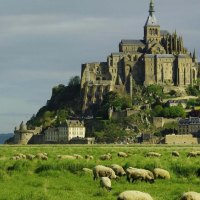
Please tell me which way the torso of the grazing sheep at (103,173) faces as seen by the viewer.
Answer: to the viewer's right

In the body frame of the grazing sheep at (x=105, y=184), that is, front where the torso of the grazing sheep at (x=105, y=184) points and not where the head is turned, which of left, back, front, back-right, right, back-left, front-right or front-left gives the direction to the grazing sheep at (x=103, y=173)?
back-left
